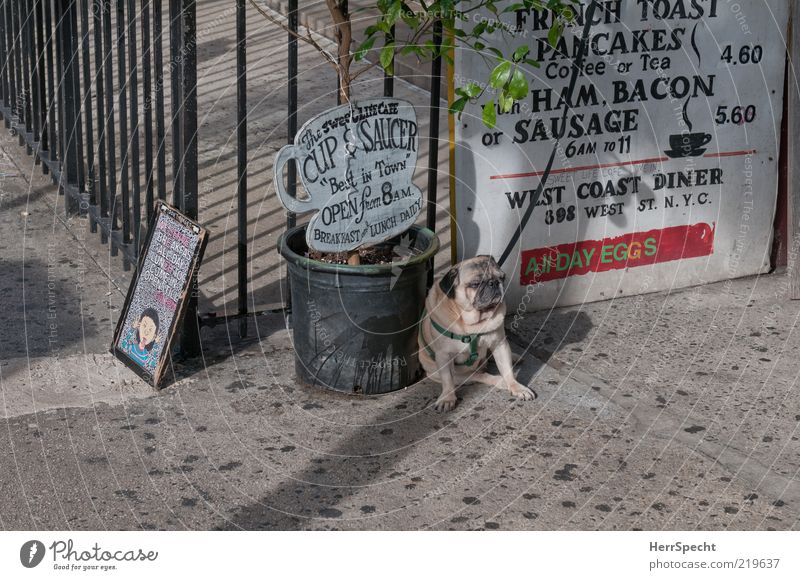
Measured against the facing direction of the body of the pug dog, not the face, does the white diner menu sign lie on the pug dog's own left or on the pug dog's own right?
on the pug dog's own left

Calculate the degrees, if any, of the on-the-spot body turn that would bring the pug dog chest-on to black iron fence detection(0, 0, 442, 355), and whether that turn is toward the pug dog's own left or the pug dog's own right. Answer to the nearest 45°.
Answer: approximately 180°
